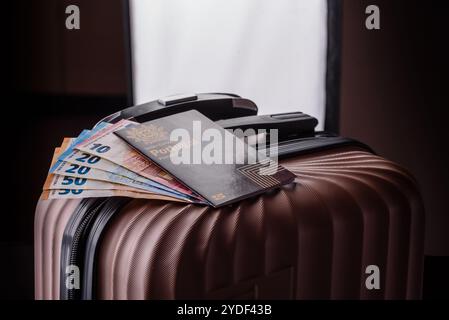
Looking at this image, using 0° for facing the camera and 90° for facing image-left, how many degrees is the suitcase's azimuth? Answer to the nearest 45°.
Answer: approximately 315°
